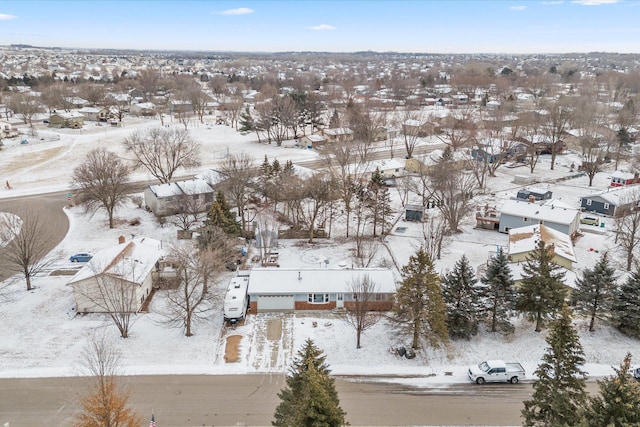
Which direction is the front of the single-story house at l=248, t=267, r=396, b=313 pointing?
toward the camera

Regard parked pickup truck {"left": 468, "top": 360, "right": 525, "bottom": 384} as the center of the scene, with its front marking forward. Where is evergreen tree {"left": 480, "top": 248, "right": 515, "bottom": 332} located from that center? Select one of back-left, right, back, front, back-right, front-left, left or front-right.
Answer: right

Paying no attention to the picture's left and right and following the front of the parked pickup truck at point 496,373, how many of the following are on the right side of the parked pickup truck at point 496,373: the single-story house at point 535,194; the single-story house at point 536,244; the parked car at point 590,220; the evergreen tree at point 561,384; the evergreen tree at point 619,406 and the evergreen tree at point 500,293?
4

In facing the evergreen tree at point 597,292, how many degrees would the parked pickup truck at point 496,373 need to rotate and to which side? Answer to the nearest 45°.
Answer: approximately 135° to its right

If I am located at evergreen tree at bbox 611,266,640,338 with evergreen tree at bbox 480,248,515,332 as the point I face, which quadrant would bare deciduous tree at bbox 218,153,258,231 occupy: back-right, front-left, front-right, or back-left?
front-right

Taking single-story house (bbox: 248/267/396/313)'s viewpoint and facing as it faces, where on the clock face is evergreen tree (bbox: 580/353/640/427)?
The evergreen tree is roughly at 11 o'clock from the single-story house.

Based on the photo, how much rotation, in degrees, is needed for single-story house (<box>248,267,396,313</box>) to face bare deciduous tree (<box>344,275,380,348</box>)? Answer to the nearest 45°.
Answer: approximately 45° to its left

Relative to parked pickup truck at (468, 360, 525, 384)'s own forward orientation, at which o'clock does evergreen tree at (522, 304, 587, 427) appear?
The evergreen tree is roughly at 8 o'clock from the parked pickup truck.

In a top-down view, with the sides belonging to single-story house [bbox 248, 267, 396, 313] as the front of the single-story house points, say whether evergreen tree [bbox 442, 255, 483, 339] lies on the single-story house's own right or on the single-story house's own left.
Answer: on the single-story house's own left

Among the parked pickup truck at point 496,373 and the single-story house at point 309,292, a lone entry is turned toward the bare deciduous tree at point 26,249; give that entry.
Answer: the parked pickup truck

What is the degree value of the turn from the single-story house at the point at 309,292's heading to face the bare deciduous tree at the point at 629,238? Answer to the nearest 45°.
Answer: approximately 90° to its left

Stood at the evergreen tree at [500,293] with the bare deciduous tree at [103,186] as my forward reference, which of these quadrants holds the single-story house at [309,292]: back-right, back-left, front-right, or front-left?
front-left

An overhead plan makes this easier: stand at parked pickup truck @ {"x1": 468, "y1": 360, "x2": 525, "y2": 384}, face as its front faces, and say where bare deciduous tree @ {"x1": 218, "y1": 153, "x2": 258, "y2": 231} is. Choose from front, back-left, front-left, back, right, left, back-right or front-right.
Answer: front-right

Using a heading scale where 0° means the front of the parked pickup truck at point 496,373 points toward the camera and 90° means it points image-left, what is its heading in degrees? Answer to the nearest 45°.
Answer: approximately 90°

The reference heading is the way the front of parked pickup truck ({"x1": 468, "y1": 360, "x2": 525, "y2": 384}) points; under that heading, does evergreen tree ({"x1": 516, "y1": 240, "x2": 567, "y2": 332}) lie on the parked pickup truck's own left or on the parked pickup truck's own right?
on the parked pickup truck's own right

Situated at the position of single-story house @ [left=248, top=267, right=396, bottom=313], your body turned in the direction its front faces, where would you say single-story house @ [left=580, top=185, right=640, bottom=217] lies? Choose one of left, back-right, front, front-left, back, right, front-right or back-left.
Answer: back-left

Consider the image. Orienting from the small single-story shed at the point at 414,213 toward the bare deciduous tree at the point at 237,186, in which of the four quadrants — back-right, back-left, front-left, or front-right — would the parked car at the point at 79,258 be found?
front-left

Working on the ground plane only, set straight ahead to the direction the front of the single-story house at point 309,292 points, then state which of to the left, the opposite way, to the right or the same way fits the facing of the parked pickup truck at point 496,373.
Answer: to the right
